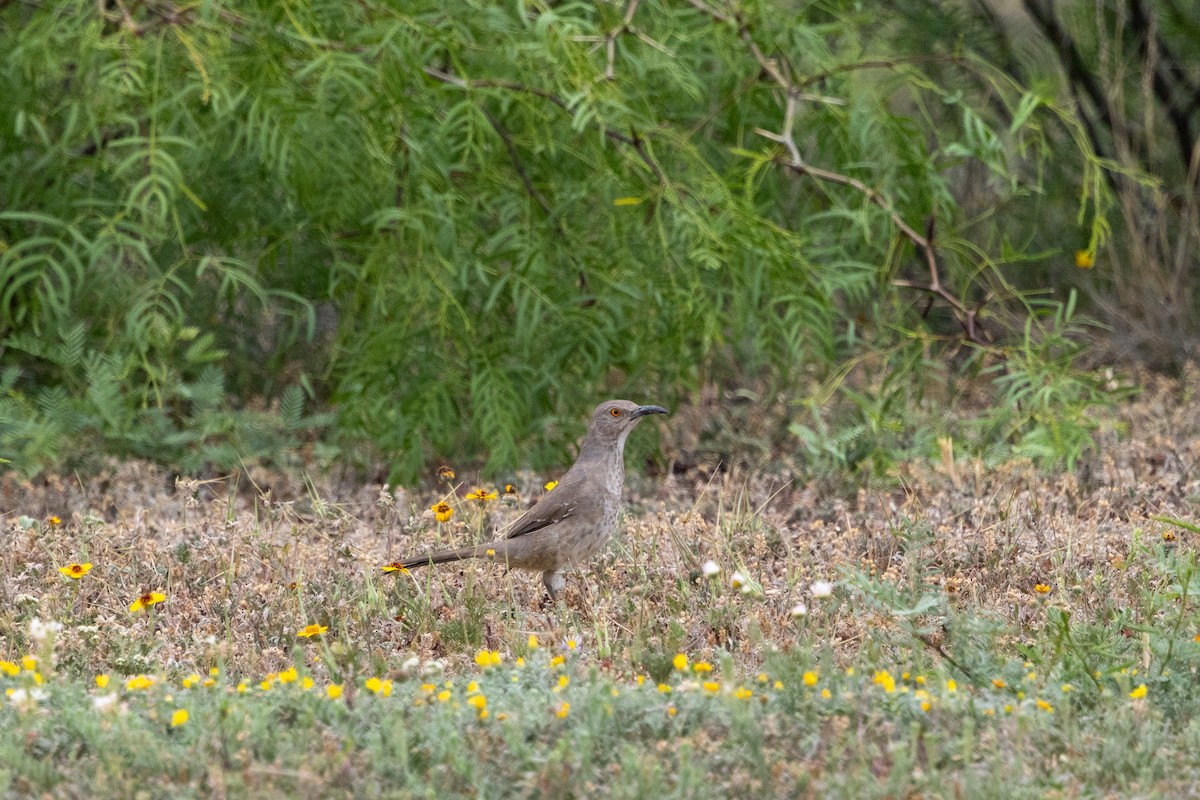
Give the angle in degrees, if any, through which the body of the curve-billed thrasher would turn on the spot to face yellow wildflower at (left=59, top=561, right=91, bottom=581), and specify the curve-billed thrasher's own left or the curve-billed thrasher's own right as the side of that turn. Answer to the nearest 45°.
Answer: approximately 180°

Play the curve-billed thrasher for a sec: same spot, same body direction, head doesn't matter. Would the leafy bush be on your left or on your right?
on your left

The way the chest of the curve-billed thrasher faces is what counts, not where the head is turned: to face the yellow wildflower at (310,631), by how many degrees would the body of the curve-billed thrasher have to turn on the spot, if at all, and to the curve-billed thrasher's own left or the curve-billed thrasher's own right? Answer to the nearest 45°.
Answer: approximately 135° to the curve-billed thrasher's own right

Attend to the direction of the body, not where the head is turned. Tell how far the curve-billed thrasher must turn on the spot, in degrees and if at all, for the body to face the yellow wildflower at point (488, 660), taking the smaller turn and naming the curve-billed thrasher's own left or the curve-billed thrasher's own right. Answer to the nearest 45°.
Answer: approximately 90° to the curve-billed thrasher's own right

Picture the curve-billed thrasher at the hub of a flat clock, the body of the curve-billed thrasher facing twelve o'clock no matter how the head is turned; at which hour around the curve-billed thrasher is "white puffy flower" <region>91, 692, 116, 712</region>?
The white puffy flower is roughly at 4 o'clock from the curve-billed thrasher.

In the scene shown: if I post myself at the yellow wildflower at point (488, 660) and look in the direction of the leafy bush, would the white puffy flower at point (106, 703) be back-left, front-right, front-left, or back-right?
back-left

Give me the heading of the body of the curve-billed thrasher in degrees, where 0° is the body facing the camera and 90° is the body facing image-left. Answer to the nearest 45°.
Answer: approximately 270°
